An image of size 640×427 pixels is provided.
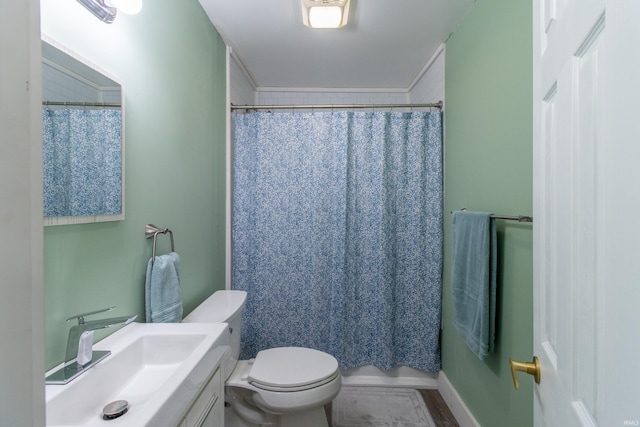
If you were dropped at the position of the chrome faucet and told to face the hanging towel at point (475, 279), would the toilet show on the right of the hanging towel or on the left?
left

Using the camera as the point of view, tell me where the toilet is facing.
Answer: facing to the right of the viewer

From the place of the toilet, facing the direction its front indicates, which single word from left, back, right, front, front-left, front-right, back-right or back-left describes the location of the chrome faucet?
back-right

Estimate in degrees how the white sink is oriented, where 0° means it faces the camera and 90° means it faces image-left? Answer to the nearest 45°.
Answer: approximately 270°

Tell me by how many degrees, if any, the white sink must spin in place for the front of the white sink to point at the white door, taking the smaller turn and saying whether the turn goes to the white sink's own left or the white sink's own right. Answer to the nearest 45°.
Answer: approximately 45° to the white sink's own right

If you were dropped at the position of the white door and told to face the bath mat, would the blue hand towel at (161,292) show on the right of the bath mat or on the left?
left

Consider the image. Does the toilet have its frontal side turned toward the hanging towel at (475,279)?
yes

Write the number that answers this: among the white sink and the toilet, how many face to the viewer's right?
2

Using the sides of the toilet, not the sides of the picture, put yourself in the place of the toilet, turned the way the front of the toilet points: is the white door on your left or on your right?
on your right
